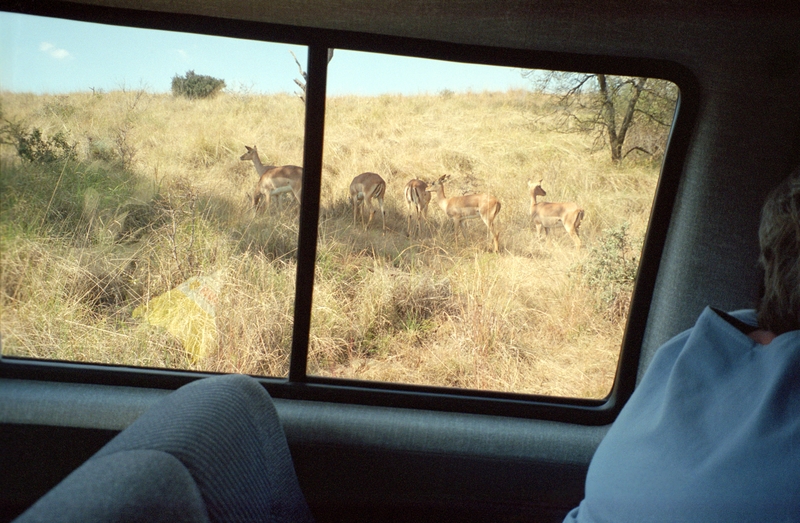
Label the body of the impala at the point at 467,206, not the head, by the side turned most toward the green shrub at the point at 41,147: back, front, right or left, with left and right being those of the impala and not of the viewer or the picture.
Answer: front

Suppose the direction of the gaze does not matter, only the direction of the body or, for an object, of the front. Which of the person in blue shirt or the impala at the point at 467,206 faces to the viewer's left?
the impala

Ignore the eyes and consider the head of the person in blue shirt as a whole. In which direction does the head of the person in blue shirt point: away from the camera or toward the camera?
away from the camera

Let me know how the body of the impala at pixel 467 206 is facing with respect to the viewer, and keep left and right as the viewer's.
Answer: facing to the left of the viewer

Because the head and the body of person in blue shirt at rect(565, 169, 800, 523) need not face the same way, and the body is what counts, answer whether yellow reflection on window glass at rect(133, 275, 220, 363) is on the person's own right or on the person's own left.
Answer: on the person's own left

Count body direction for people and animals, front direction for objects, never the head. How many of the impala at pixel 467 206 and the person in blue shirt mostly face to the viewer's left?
1
